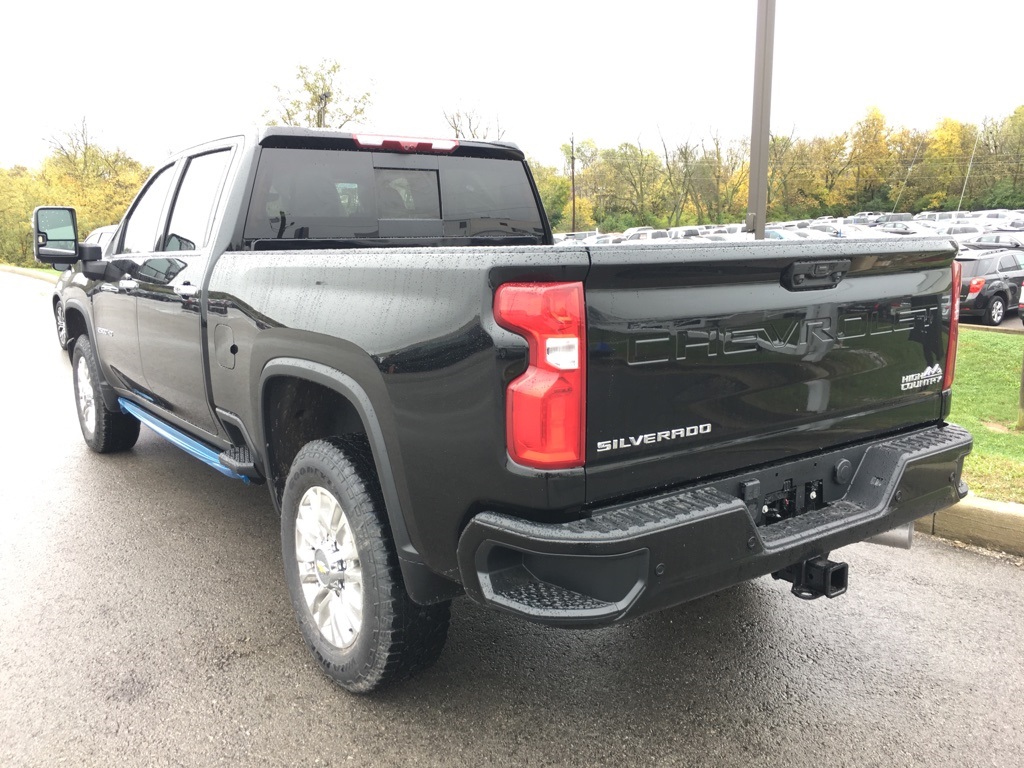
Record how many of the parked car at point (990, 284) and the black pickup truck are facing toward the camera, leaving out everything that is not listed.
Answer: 0

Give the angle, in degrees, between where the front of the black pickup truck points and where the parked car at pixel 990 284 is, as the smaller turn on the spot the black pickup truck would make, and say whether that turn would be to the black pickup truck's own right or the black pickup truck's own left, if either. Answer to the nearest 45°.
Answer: approximately 90° to the black pickup truck's own right

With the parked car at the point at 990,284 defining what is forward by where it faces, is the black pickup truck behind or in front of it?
behind

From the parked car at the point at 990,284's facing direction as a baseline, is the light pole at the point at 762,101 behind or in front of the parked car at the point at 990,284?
behind

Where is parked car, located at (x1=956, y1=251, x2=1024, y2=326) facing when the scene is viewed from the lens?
facing away from the viewer and to the right of the viewer

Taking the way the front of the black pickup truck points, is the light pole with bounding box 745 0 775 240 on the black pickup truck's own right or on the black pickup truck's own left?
on the black pickup truck's own right

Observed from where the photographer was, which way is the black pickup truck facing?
facing away from the viewer and to the left of the viewer
